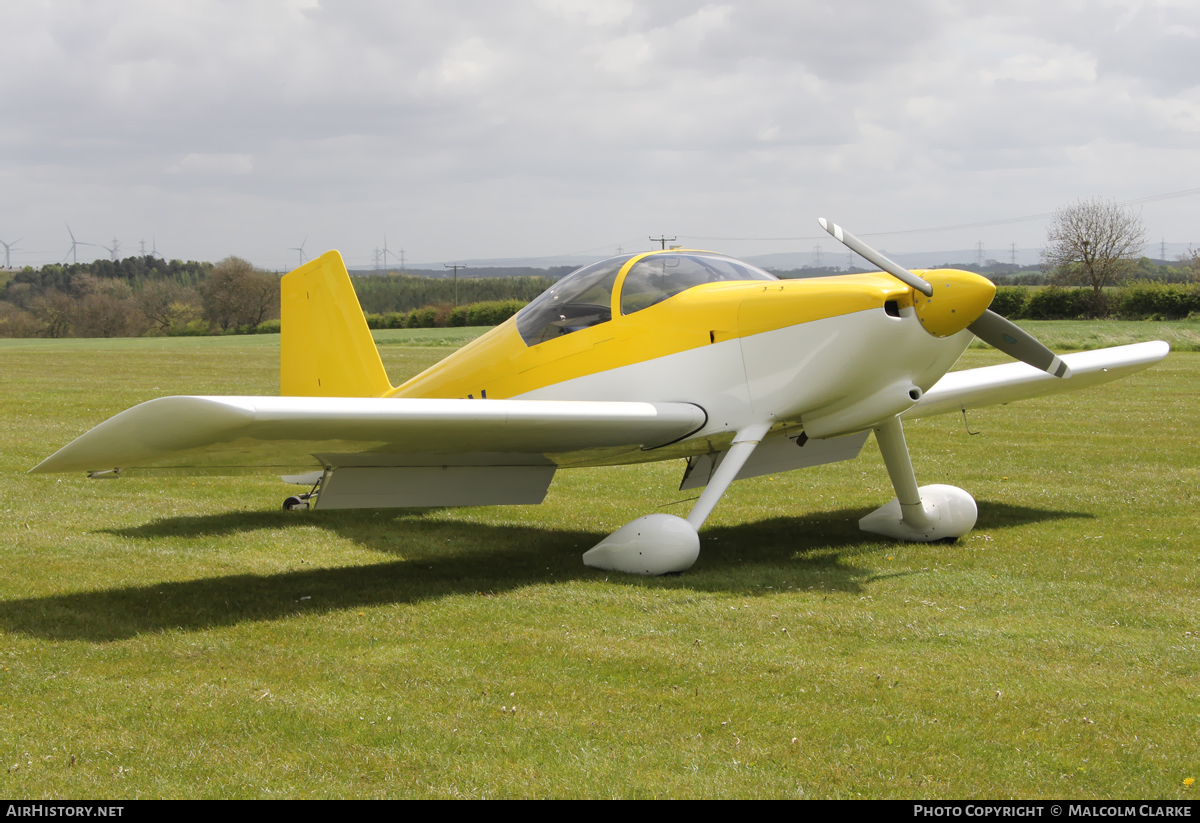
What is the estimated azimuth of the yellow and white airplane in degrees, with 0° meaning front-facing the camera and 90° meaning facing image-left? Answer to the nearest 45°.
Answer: approximately 315°
